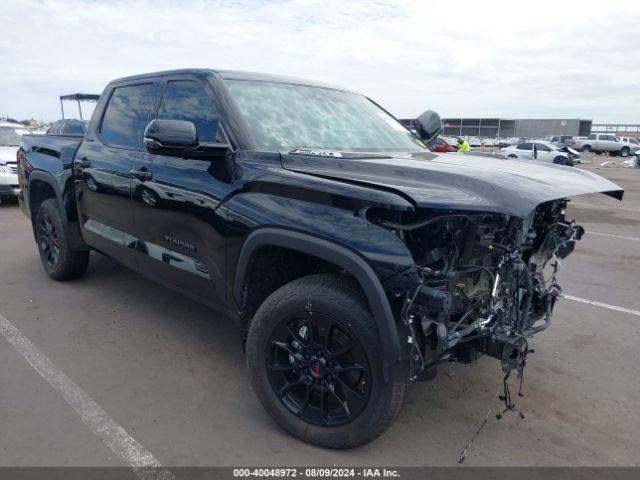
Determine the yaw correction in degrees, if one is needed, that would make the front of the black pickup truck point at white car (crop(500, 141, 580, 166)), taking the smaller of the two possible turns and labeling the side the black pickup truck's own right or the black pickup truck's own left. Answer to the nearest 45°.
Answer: approximately 90° to the black pickup truck's own left

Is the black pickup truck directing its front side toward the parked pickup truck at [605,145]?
no
